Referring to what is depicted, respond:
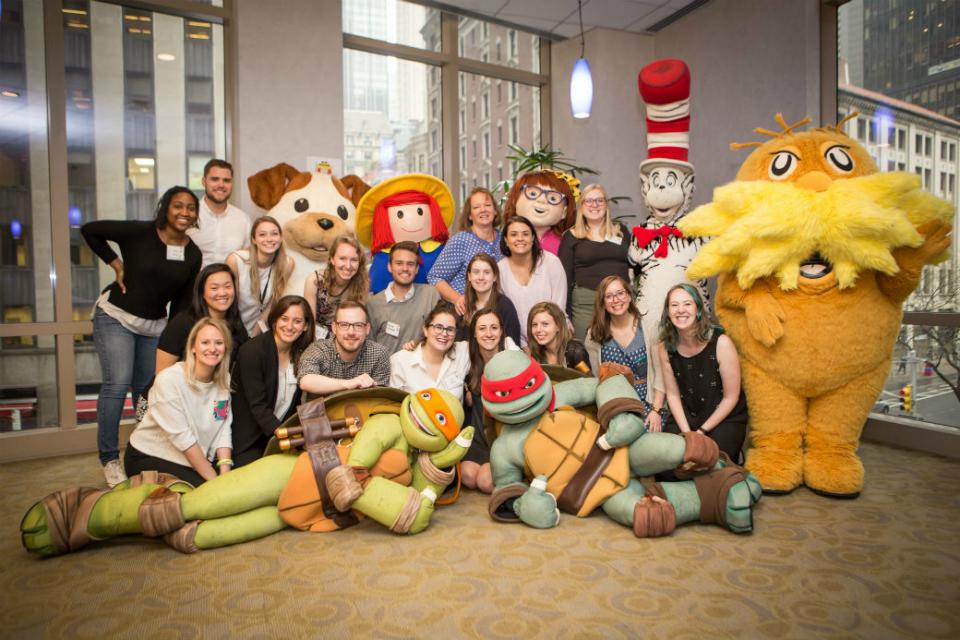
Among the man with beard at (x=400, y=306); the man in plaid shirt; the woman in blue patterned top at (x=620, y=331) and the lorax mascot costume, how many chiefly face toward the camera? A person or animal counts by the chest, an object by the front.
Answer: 4

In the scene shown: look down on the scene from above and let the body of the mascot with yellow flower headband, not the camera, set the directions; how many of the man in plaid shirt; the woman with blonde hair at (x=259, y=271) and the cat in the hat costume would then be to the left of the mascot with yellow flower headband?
1

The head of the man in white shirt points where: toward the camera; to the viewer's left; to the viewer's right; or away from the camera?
toward the camera

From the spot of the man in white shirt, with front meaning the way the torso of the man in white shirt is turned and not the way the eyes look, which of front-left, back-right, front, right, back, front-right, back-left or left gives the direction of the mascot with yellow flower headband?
left

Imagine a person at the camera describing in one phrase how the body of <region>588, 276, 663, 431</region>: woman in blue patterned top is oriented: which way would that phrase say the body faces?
toward the camera

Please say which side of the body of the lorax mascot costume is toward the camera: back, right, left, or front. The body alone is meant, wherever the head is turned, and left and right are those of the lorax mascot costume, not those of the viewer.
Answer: front

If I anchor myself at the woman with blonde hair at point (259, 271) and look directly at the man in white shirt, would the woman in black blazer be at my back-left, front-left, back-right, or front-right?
back-left

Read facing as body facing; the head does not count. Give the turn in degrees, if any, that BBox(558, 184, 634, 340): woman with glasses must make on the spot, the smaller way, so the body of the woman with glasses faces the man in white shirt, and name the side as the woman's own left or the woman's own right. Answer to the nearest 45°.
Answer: approximately 90° to the woman's own right

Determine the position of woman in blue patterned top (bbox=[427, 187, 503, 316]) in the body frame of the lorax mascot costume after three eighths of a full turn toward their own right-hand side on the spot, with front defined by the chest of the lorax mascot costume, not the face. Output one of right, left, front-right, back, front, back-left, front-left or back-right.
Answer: front-left

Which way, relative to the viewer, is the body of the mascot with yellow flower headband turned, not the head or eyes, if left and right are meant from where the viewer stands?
facing the viewer

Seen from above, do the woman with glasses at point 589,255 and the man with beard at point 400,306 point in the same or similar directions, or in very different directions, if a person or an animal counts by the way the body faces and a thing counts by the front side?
same or similar directions

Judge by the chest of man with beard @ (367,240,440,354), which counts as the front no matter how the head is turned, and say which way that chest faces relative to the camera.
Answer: toward the camera

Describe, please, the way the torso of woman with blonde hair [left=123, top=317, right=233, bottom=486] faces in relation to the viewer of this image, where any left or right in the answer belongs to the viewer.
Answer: facing the viewer and to the right of the viewer

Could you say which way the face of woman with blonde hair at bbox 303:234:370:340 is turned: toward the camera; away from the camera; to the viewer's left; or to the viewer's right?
toward the camera
